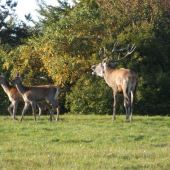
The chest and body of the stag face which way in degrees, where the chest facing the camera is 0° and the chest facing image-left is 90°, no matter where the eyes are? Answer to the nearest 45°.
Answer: approximately 135°

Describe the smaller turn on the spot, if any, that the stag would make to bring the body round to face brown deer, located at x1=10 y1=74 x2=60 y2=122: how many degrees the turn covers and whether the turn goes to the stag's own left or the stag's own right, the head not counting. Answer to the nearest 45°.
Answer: approximately 45° to the stag's own left

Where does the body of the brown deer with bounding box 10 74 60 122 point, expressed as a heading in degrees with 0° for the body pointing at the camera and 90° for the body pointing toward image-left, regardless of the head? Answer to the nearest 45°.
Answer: approximately 90°

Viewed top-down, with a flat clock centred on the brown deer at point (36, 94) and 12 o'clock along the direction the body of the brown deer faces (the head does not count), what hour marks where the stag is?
The stag is roughly at 6 o'clock from the brown deer.
